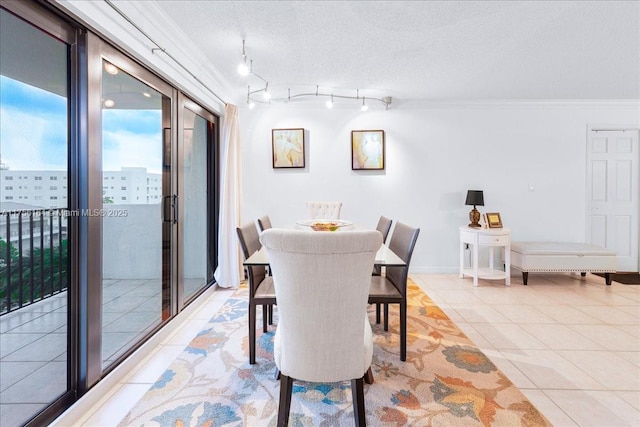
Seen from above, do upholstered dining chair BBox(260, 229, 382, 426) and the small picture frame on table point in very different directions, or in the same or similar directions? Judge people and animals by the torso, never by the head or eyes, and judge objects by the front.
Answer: very different directions

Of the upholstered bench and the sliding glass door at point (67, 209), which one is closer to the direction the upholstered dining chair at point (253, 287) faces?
the upholstered bench

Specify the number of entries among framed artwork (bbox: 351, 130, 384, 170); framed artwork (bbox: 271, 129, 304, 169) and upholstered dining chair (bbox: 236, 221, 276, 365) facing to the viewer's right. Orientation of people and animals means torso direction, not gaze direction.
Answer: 1

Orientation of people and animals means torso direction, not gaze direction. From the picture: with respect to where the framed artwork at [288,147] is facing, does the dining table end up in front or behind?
in front

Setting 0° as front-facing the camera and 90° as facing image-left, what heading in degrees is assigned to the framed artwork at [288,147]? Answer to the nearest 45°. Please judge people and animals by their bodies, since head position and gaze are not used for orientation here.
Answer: approximately 0°

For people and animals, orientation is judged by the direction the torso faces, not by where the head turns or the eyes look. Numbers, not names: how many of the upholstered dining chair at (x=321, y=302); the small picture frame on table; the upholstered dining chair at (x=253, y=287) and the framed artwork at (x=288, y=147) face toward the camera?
2

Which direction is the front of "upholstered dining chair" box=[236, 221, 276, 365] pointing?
to the viewer's right

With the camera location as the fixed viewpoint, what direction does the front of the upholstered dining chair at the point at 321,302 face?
facing away from the viewer

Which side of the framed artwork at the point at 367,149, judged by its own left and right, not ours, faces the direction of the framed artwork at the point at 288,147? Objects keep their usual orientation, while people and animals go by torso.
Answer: right

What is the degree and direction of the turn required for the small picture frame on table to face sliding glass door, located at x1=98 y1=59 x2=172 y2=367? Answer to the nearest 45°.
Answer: approximately 45° to its right
